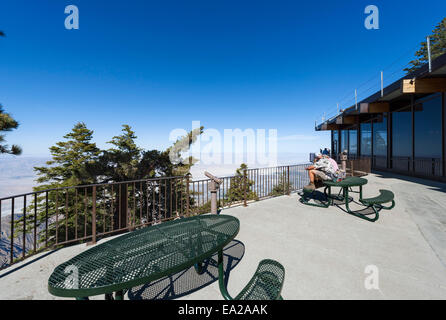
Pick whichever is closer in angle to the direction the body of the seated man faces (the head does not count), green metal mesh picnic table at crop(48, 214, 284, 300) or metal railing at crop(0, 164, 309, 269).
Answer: the metal railing

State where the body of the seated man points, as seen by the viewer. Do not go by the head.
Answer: to the viewer's left

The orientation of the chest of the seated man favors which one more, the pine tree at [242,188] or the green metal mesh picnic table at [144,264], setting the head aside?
the pine tree

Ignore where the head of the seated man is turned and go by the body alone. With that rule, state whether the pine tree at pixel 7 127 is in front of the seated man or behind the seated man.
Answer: in front

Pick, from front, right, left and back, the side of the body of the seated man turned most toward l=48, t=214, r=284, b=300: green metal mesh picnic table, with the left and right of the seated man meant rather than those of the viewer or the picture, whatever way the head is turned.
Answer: left

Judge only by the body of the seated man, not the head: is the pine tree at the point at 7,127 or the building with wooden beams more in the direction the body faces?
the pine tree

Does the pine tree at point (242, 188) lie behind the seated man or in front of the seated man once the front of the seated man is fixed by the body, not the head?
in front

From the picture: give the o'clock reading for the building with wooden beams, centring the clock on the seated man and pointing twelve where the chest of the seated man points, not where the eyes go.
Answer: The building with wooden beams is roughly at 4 o'clock from the seated man.

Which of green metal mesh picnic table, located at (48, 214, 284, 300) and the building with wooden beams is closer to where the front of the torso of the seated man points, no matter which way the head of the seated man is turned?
the green metal mesh picnic table
